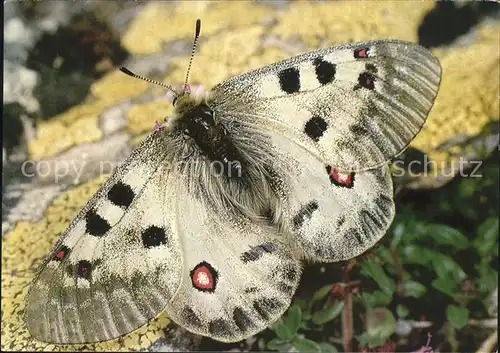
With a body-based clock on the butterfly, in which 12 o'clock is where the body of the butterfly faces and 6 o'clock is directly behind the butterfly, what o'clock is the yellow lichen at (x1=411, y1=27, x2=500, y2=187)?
The yellow lichen is roughly at 3 o'clock from the butterfly.

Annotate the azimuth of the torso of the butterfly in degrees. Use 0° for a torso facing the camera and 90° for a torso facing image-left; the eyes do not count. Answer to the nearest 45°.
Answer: approximately 135°

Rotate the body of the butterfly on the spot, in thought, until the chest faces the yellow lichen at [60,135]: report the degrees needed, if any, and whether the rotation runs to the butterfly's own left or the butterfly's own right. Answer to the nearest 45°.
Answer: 0° — it already faces it

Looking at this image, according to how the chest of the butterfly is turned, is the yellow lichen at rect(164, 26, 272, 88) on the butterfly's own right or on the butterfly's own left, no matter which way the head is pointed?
on the butterfly's own right

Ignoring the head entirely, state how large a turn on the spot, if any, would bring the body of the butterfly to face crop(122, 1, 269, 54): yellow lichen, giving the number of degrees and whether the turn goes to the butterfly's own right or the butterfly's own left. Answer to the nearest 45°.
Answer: approximately 45° to the butterfly's own right

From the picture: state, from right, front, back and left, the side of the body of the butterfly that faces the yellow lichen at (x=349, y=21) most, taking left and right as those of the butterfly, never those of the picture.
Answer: right
